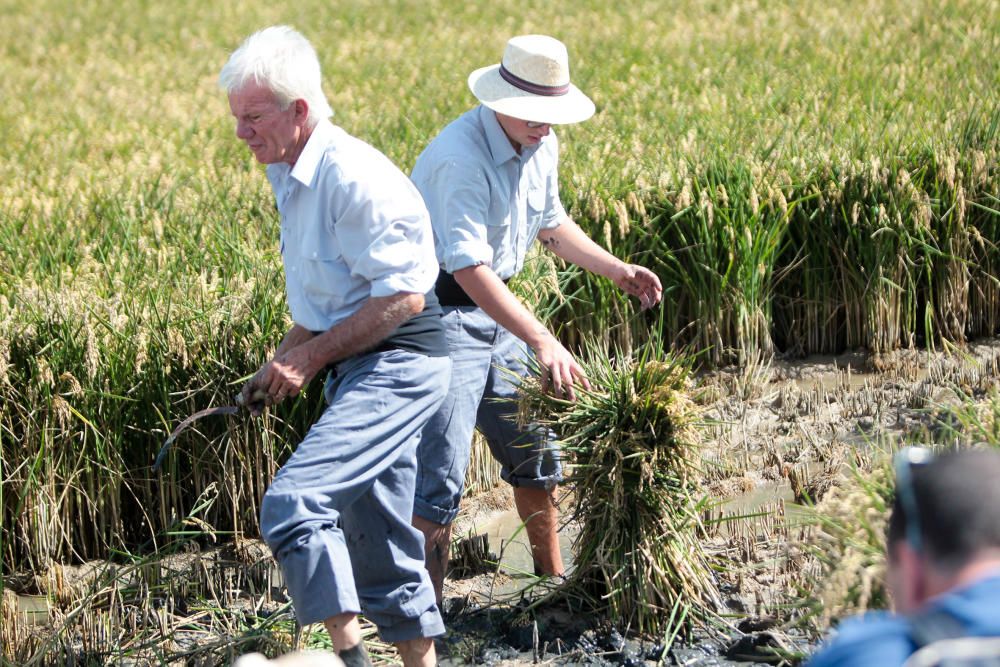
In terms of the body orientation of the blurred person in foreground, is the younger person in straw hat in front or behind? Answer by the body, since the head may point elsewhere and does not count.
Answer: in front

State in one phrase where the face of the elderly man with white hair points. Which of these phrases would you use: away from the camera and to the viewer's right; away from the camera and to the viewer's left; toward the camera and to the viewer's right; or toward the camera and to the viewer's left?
toward the camera and to the viewer's left

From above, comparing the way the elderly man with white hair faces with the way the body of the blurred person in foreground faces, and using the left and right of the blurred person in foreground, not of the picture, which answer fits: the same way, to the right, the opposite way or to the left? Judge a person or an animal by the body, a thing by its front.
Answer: to the left

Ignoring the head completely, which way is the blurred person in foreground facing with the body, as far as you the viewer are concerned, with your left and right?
facing away from the viewer and to the left of the viewer

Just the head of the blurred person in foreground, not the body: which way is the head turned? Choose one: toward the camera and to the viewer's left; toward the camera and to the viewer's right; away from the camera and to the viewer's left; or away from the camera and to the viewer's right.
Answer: away from the camera and to the viewer's left

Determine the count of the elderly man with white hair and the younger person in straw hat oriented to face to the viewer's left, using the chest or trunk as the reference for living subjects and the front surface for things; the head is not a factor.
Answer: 1

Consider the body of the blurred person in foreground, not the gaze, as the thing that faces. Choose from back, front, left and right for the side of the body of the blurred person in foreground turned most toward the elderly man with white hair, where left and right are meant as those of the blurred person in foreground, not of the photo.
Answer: front

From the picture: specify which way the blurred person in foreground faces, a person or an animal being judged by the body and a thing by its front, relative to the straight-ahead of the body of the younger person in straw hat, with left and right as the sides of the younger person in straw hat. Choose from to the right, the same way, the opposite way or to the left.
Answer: the opposite way

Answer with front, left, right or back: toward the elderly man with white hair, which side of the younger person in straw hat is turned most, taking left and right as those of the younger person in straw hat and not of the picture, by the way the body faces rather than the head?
right

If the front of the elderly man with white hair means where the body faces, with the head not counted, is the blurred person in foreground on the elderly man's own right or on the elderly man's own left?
on the elderly man's own left

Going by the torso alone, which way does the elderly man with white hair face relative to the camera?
to the viewer's left
